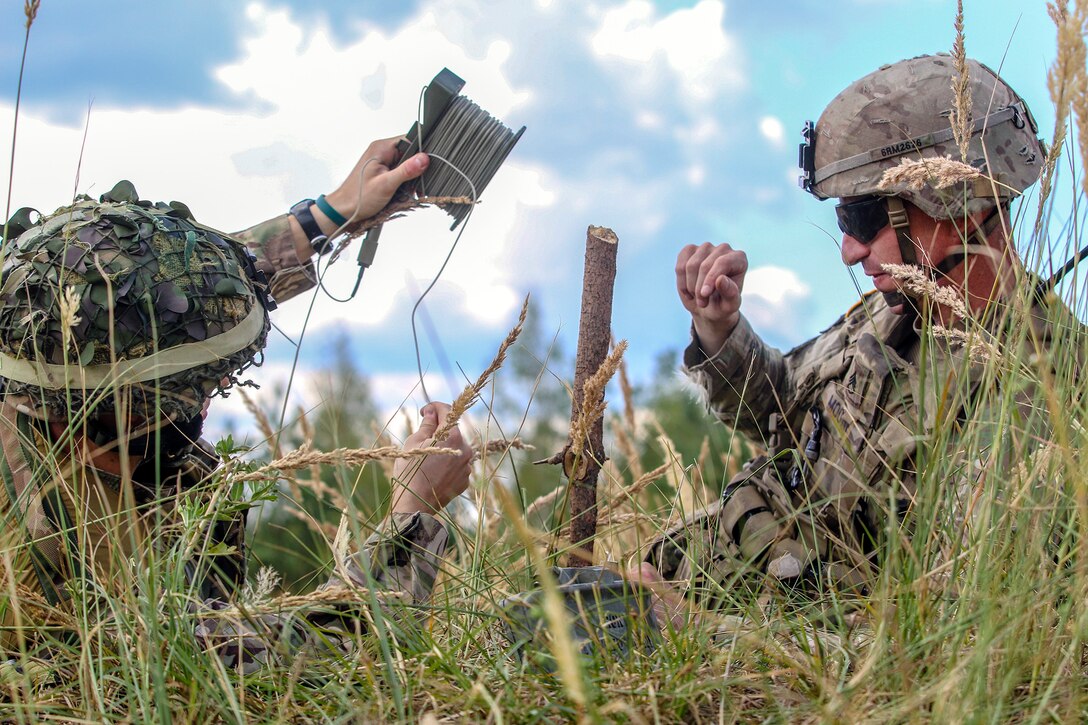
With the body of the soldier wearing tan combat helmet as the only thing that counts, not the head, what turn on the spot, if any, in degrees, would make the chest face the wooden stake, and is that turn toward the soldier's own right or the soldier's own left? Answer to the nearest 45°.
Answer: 0° — they already face it

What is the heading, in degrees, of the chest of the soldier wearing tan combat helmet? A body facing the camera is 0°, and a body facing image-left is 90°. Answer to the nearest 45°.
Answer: approximately 45°

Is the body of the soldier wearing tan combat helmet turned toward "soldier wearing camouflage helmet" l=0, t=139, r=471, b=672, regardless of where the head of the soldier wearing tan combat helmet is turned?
yes

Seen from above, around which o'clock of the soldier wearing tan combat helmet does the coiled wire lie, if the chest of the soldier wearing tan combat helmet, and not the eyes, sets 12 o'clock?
The coiled wire is roughly at 1 o'clock from the soldier wearing tan combat helmet.
